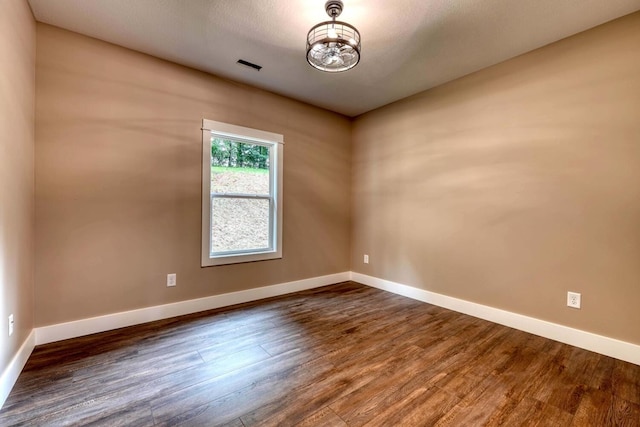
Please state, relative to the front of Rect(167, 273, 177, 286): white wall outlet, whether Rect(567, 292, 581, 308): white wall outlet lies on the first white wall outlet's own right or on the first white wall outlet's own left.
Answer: on the first white wall outlet's own left

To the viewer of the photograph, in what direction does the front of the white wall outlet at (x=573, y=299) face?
facing the viewer and to the left of the viewer

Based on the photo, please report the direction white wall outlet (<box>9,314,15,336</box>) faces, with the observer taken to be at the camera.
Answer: facing to the right of the viewer

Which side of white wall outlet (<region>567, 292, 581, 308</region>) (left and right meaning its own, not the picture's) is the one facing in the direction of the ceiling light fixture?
front

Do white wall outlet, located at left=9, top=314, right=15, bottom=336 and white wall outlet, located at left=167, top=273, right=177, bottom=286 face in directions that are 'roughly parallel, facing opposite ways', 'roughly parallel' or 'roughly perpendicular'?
roughly perpendicular

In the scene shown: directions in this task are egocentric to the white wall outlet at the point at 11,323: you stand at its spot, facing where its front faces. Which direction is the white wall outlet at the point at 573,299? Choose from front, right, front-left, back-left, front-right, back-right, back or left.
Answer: front-right

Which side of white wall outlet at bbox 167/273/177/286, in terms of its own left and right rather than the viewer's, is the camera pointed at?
front

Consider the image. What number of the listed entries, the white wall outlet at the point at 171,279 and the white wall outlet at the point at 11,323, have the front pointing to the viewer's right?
1

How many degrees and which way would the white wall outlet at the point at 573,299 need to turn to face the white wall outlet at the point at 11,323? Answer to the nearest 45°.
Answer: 0° — it already faces it
